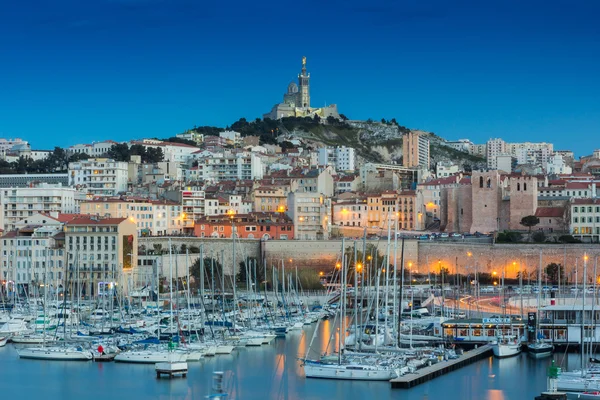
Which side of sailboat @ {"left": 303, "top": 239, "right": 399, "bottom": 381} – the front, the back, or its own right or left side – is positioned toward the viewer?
left

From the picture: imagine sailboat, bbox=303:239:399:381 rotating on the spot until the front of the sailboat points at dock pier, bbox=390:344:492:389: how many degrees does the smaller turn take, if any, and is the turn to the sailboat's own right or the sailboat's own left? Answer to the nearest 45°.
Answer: approximately 135° to the sailboat's own right

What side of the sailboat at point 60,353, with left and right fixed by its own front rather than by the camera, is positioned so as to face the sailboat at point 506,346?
back

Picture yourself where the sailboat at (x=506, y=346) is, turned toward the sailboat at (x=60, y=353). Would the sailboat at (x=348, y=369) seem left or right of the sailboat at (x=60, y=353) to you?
left

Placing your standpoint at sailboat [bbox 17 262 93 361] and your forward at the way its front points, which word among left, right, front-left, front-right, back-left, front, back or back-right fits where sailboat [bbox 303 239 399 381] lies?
back-left

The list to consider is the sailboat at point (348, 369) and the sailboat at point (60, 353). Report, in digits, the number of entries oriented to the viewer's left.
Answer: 2

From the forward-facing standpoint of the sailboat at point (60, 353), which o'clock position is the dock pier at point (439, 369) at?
The dock pier is roughly at 7 o'clock from the sailboat.

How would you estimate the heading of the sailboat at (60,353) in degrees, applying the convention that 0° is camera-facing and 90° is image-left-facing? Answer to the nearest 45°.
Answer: approximately 90°

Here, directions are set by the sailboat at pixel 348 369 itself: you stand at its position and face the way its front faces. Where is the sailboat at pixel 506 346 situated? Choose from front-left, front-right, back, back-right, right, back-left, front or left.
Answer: back-right

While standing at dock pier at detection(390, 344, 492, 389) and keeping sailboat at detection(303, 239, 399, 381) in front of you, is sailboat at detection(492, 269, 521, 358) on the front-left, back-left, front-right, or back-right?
back-right

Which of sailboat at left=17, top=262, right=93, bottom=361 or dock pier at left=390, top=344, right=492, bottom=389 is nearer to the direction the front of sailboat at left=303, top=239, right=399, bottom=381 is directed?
the sailboat
